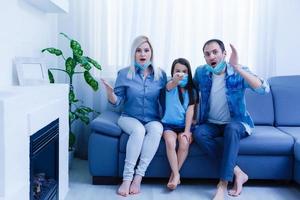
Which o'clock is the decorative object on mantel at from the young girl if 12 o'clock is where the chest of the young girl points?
The decorative object on mantel is roughly at 2 o'clock from the young girl.

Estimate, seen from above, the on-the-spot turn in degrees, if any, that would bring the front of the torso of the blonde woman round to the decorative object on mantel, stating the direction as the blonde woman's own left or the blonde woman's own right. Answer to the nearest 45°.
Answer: approximately 45° to the blonde woman's own right

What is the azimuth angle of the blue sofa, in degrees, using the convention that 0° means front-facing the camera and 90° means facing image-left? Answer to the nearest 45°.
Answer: approximately 0°
